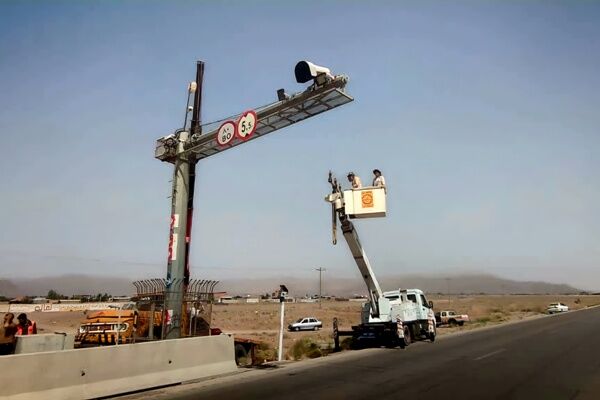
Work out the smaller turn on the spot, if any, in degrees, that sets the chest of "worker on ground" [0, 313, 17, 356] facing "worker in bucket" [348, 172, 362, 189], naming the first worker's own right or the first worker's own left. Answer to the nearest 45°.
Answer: approximately 90° to the first worker's own left

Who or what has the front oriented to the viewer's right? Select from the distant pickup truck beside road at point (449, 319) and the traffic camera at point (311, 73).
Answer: the distant pickup truck beside road

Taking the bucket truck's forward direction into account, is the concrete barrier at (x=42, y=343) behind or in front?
behind

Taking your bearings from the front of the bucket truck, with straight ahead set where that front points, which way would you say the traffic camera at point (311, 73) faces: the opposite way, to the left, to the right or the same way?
the opposite way

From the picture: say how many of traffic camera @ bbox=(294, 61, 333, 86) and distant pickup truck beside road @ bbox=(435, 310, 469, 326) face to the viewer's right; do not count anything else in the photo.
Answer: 1
